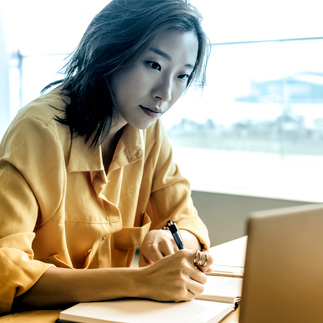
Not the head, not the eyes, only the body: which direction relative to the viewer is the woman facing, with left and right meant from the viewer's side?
facing the viewer and to the right of the viewer

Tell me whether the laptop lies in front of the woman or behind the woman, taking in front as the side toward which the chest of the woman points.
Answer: in front

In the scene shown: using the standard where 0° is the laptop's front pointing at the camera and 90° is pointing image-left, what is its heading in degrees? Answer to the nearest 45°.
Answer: approximately 135°

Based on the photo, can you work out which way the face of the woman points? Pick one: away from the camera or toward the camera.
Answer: toward the camera

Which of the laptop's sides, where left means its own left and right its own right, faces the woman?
front

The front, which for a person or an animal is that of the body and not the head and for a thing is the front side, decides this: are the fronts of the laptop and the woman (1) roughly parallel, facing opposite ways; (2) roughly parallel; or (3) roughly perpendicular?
roughly parallel, facing opposite ways
